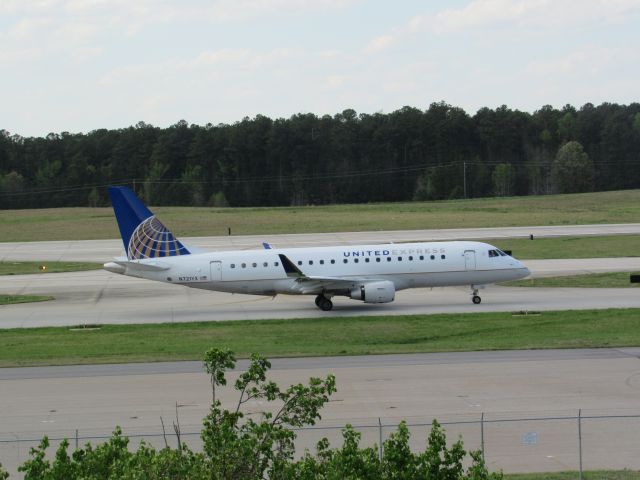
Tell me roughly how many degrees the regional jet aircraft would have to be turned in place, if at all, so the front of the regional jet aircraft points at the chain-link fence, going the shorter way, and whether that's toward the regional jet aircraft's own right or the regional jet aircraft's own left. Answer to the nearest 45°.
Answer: approximately 90° to the regional jet aircraft's own right

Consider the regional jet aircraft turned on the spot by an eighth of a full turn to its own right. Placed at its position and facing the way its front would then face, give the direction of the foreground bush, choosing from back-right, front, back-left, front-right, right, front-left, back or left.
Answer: front-right

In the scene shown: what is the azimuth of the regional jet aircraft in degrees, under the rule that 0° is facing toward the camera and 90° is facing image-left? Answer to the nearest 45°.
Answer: approximately 270°
